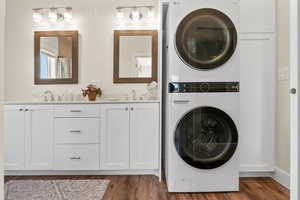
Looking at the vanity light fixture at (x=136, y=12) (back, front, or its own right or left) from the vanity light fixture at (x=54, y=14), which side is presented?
right

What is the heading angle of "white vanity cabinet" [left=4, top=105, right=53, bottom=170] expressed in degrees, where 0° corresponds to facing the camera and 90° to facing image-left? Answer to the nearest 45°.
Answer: approximately 0°

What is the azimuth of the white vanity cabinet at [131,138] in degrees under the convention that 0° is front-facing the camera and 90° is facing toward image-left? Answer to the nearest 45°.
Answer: approximately 0°
